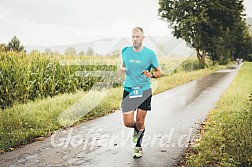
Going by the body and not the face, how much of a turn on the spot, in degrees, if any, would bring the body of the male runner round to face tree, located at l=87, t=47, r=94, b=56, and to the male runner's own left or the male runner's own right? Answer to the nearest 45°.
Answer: approximately 180°

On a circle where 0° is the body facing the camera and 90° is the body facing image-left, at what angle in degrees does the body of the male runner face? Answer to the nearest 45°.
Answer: approximately 0°

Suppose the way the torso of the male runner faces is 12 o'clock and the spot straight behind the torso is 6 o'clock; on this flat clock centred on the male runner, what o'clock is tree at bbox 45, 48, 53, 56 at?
The tree is roughly at 5 o'clock from the male runner.

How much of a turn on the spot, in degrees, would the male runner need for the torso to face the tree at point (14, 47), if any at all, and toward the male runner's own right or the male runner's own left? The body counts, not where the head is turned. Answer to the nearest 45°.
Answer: approximately 135° to the male runner's own right
